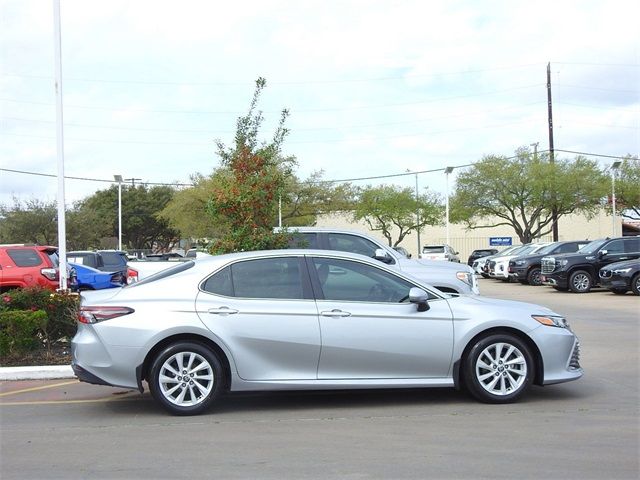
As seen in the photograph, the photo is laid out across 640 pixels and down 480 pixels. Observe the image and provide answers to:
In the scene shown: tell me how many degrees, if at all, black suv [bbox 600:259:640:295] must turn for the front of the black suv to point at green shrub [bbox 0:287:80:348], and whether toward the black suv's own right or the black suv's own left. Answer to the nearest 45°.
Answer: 0° — it already faces it

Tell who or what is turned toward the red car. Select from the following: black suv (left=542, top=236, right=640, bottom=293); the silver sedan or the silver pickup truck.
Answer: the black suv

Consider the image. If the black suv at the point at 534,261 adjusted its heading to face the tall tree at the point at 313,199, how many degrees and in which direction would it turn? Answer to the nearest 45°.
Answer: approximately 90° to its right

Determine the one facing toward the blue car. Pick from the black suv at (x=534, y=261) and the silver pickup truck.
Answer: the black suv

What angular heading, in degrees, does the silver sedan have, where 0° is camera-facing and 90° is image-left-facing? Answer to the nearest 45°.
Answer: approximately 270°

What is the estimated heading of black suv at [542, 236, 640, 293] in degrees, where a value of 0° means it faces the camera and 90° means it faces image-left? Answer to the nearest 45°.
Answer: approximately 45°

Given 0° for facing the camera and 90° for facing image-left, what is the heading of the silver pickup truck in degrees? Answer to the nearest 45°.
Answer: approximately 270°

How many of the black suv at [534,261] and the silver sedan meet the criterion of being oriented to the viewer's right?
1

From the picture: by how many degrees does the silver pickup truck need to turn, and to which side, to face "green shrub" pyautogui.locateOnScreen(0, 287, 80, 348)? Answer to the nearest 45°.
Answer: approximately 180°

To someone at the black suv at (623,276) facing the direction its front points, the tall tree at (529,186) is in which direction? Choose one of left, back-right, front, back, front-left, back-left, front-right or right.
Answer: back-right
